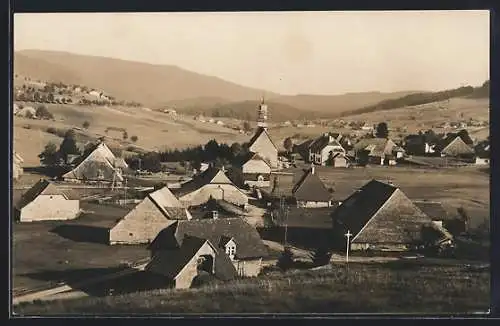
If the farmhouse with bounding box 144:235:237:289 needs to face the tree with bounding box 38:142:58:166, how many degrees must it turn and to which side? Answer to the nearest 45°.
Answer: approximately 135° to its right

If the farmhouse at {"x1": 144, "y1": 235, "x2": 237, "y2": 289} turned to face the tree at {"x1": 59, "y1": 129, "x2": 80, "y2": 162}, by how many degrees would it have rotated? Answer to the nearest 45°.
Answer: approximately 135° to its right

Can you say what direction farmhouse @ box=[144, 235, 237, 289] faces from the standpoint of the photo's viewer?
facing the viewer and to the right of the viewer

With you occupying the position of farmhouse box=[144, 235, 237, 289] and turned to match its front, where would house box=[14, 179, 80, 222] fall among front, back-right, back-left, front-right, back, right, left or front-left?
back-right
